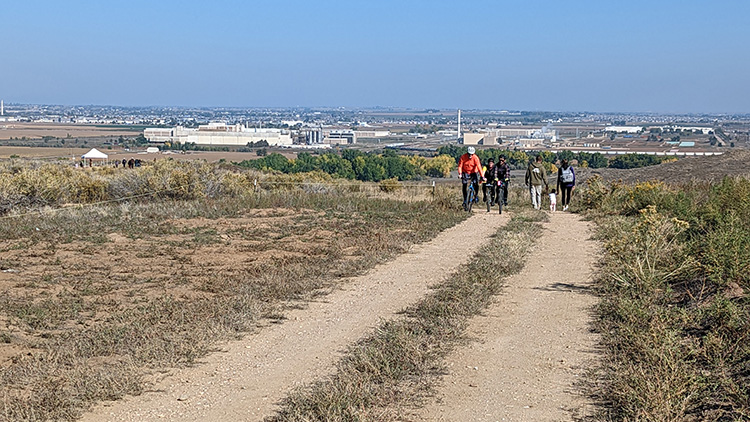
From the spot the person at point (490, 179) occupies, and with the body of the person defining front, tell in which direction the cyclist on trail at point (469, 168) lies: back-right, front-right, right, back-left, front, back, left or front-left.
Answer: front-right

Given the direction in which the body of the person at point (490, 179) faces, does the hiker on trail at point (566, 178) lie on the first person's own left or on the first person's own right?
on the first person's own left

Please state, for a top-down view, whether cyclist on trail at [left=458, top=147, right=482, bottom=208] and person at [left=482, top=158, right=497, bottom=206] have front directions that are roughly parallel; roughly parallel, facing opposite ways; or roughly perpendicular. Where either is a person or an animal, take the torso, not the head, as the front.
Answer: roughly parallel

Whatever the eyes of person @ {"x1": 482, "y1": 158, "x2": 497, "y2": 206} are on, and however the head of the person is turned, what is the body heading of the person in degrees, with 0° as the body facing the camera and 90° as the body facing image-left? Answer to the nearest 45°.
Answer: approximately 0°

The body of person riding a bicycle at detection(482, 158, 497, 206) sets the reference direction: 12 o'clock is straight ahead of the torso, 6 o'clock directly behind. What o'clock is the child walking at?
The child walking is roughly at 8 o'clock from the person riding a bicycle.

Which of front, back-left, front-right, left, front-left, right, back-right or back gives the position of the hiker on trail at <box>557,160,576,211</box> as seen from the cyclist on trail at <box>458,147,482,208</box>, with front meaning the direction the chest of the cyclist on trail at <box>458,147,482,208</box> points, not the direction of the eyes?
back-left

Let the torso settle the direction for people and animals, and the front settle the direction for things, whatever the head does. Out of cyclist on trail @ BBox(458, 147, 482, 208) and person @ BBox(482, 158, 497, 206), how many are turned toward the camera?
2

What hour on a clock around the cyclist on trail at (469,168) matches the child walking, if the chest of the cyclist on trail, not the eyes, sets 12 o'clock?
The child walking is roughly at 8 o'clock from the cyclist on trail.
